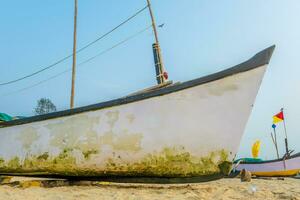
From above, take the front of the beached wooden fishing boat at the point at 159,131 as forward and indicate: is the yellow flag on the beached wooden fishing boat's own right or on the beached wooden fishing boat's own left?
on the beached wooden fishing boat's own left

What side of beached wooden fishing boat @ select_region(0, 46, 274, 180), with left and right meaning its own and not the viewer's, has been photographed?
right
